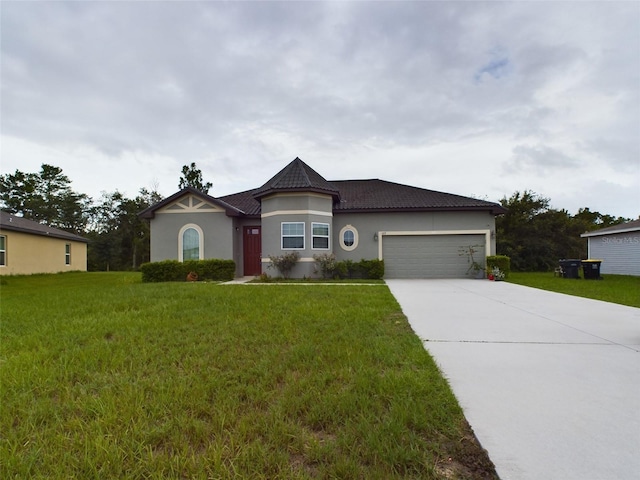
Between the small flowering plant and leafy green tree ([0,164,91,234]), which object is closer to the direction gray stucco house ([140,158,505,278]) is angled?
the small flowering plant

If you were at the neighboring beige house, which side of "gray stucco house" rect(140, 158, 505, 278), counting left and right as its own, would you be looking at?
right

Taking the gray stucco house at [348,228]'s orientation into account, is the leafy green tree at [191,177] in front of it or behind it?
behind

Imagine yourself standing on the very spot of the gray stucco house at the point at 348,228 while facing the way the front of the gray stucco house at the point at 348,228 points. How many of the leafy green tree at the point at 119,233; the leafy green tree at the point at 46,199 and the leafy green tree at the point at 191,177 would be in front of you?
0

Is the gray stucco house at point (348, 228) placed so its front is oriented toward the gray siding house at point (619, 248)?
no

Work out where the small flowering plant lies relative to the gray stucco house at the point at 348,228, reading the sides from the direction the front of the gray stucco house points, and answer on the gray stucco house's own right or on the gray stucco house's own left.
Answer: on the gray stucco house's own left

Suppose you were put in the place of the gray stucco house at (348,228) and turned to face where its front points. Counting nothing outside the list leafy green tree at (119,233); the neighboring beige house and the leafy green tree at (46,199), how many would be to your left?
0

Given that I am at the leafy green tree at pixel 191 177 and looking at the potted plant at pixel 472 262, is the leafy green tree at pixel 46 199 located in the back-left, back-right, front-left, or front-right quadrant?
back-right

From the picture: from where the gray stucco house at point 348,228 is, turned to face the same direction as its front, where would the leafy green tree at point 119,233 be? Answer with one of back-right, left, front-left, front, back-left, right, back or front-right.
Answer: back-right

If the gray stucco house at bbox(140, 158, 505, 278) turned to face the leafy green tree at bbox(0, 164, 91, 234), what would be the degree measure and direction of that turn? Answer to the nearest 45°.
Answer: approximately 135° to its right
